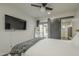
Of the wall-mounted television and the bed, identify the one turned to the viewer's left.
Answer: the bed

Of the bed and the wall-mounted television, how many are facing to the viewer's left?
1

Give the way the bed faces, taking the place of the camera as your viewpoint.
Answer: facing to the left of the viewer

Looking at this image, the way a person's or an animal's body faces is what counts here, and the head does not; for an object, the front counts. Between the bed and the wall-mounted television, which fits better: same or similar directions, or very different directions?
very different directions

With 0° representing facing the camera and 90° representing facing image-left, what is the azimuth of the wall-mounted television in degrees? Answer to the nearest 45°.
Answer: approximately 315°

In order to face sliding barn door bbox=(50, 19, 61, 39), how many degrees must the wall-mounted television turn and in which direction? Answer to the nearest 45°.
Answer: approximately 45° to its left
